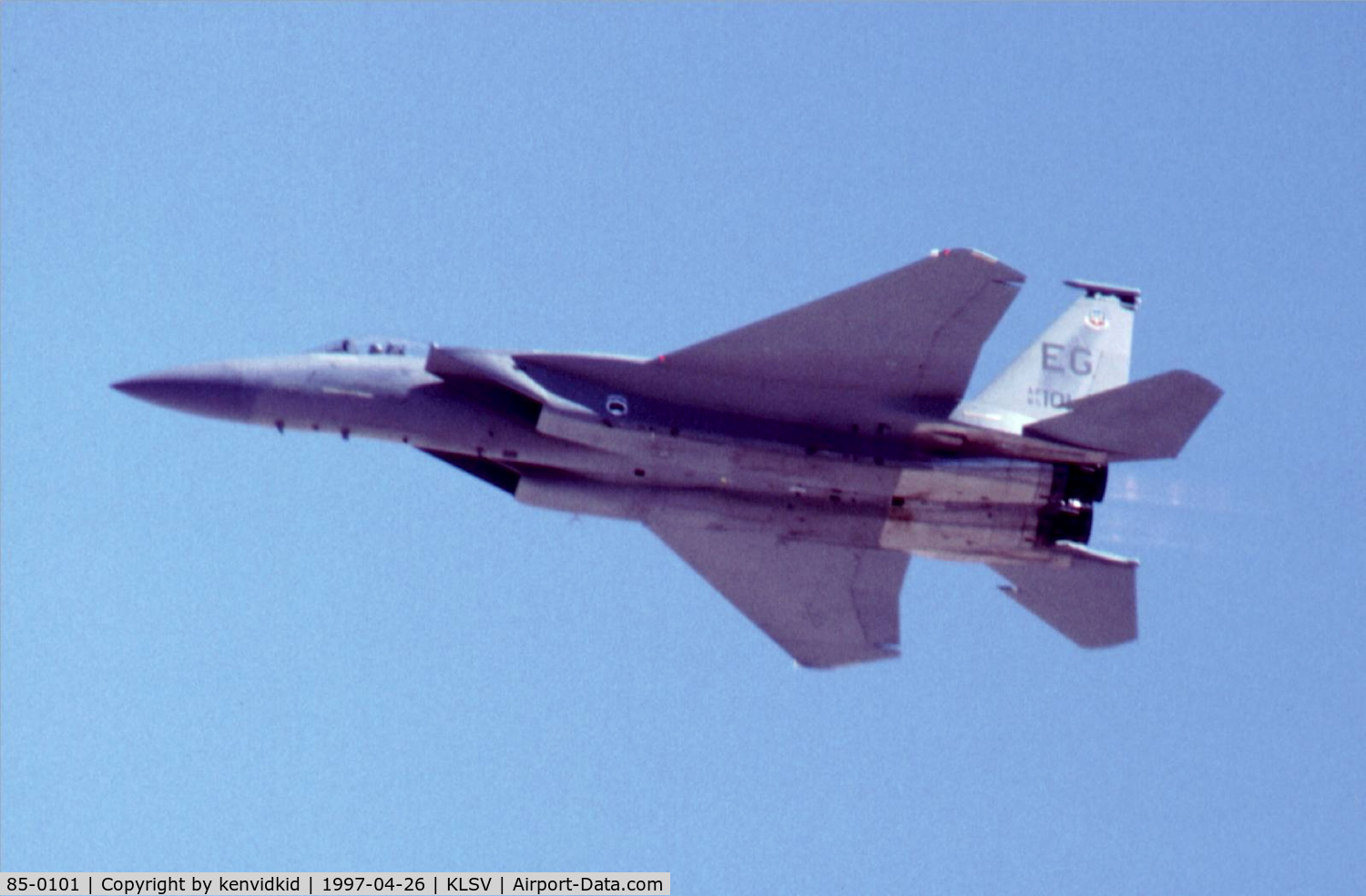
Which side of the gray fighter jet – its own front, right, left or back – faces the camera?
left
